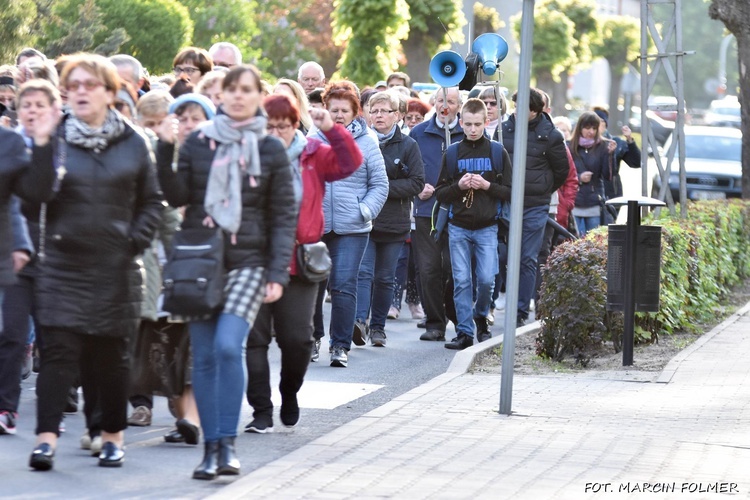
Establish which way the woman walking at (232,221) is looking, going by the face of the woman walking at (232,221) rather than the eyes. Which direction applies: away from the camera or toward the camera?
toward the camera

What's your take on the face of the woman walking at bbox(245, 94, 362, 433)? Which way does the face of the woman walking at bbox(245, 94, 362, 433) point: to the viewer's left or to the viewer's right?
to the viewer's left

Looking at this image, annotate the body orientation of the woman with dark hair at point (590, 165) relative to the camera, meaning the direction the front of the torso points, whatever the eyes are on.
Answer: toward the camera

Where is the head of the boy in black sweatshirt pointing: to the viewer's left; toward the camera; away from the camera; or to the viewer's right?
toward the camera

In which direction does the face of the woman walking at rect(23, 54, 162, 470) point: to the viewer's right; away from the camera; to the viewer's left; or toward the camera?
toward the camera

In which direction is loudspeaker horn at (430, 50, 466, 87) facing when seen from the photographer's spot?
facing the viewer

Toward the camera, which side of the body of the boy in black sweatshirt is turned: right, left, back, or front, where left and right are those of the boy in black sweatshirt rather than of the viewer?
front

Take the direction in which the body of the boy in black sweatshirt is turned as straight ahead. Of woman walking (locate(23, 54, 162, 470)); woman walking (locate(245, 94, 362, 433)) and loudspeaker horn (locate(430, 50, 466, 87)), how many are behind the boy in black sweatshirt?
1
